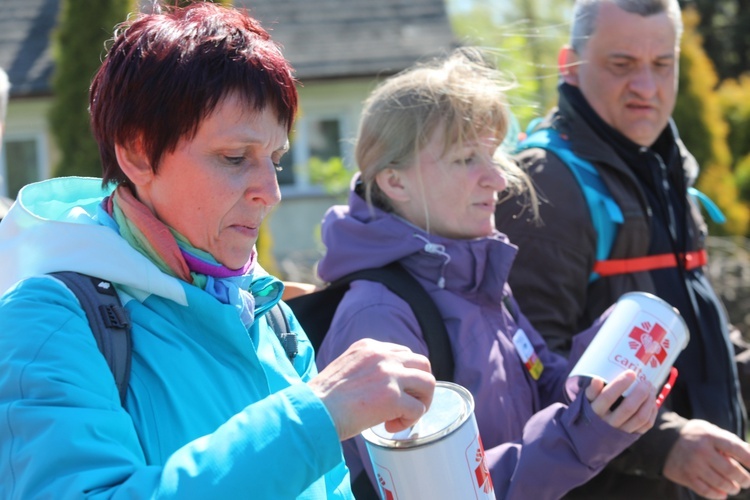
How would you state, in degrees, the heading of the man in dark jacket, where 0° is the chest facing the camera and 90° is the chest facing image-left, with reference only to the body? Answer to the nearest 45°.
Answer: approximately 315°

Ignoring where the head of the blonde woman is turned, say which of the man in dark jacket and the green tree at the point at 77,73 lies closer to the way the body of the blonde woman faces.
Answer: the man in dark jacket

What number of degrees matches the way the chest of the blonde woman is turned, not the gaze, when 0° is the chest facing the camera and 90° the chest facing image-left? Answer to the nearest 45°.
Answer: approximately 270°

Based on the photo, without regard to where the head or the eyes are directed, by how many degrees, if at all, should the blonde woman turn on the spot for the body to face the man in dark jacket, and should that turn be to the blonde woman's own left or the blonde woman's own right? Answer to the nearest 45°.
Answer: approximately 45° to the blonde woman's own left

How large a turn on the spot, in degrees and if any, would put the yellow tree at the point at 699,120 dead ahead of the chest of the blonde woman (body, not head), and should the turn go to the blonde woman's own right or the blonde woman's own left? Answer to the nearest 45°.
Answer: approximately 90° to the blonde woman's own left

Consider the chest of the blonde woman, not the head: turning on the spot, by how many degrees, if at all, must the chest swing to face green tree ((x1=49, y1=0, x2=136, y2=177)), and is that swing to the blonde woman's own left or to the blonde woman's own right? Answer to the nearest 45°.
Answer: approximately 135° to the blonde woman's own left

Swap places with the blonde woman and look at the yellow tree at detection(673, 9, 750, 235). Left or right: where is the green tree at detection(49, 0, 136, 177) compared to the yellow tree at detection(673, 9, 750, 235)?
left

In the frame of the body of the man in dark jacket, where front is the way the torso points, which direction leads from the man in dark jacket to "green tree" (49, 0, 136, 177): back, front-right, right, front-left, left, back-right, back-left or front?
back

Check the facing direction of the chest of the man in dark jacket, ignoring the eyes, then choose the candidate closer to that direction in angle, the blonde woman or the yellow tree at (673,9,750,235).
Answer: the blonde woman
